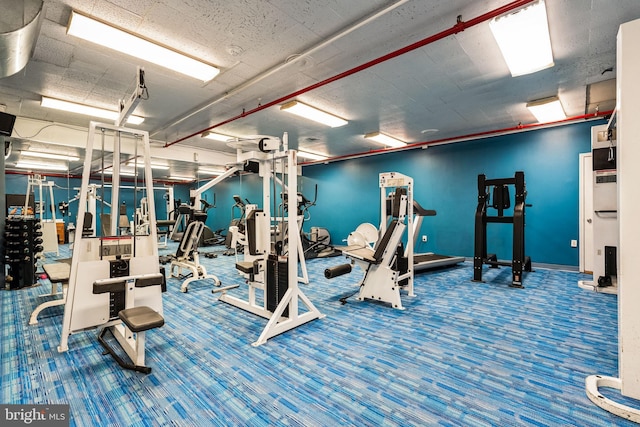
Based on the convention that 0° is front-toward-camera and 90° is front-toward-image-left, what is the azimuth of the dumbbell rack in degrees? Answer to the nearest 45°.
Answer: approximately 315°

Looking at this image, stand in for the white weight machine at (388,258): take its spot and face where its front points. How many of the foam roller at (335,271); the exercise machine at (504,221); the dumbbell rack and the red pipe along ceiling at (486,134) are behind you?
2

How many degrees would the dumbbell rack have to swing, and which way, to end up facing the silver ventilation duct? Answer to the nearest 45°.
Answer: approximately 45° to its right

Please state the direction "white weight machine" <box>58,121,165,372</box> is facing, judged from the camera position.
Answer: facing the viewer and to the right of the viewer

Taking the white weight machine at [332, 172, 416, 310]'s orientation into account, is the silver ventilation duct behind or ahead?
ahead

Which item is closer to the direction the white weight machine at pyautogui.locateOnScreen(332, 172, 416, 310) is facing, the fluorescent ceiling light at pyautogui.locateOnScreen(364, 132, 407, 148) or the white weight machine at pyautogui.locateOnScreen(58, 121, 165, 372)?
the white weight machine

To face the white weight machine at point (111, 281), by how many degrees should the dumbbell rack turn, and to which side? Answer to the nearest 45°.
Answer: approximately 45° to its right

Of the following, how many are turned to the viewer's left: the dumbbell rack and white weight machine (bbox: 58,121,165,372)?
0

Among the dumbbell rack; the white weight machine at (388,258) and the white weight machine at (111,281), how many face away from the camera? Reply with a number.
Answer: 0

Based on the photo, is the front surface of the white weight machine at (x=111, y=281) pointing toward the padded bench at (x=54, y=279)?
no

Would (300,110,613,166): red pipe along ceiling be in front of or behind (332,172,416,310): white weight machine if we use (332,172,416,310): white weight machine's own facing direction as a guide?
behind

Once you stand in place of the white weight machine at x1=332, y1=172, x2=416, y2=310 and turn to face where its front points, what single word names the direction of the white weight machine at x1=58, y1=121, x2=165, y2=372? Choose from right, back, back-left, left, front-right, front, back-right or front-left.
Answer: front

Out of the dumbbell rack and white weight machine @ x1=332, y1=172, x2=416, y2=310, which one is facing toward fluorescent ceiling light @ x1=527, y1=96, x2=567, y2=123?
the dumbbell rack

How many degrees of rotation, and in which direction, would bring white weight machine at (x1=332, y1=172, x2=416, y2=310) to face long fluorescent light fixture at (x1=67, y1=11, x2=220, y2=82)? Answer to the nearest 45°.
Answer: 0° — it already faces it

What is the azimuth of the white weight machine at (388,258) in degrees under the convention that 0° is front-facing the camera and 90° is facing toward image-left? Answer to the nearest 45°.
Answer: approximately 45°

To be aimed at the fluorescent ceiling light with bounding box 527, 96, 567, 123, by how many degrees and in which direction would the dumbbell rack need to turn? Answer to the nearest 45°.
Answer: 0° — it already faces it

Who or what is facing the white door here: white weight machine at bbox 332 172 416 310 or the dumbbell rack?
the dumbbell rack
